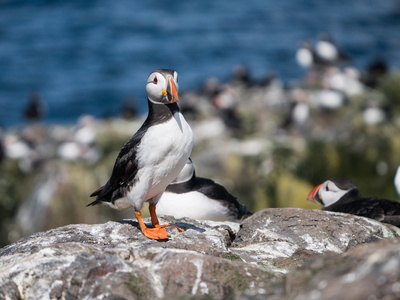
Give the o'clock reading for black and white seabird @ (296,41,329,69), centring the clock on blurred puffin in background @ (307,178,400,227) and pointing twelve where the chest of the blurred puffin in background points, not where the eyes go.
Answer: The black and white seabird is roughly at 3 o'clock from the blurred puffin in background.

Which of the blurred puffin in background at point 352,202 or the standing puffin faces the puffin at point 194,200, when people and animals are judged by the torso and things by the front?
the blurred puffin in background

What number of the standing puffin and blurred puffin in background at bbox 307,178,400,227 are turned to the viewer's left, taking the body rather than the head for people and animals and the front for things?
1

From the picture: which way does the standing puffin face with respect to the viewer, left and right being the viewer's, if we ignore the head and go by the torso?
facing the viewer and to the right of the viewer

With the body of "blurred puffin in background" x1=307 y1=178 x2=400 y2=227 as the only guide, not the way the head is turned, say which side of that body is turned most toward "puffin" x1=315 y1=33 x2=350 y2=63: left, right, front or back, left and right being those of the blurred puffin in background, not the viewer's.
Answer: right

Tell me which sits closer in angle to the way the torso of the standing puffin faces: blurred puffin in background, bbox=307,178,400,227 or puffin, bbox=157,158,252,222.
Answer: the blurred puffin in background

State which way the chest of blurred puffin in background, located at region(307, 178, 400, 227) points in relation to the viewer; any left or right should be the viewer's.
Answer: facing to the left of the viewer

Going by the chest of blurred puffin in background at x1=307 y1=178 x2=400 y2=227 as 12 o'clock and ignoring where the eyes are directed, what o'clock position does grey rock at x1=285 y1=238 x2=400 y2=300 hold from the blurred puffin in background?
The grey rock is roughly at 9 o'clock from the blurred puffin in background.

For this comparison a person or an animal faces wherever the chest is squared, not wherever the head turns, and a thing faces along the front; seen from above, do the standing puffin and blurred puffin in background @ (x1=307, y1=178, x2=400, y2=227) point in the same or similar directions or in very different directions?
very different directions

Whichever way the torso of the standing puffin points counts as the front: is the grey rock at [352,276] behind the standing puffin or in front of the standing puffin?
in front

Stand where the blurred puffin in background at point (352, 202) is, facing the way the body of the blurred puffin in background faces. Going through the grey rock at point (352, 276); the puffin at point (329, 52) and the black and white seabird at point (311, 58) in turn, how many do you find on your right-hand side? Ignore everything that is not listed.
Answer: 2

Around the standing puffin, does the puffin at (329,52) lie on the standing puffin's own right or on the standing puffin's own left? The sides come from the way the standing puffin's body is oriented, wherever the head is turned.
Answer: on the standing puffin's own left

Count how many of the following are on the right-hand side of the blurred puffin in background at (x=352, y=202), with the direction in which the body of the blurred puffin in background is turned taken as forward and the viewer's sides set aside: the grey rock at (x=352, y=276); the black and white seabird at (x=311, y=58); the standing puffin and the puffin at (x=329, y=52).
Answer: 2
